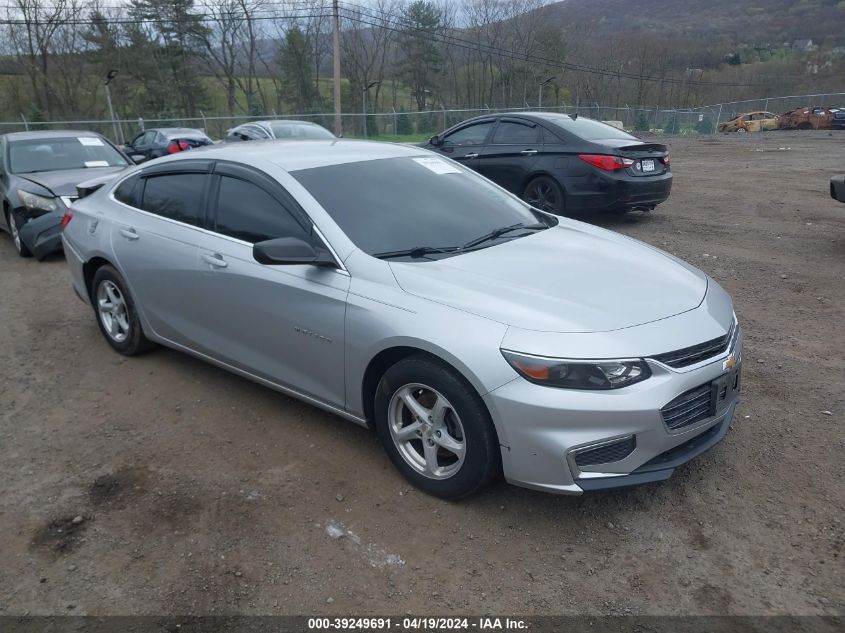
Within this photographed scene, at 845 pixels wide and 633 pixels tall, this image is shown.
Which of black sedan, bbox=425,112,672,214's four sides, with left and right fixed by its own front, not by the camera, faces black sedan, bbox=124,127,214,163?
front

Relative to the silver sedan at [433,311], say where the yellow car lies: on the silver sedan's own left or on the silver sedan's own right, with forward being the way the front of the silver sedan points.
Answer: on the silver sedan's own left

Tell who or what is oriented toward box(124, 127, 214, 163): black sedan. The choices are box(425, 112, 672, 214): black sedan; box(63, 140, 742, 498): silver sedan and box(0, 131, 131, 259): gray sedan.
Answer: box(425, 112, 672, 214): black sedan

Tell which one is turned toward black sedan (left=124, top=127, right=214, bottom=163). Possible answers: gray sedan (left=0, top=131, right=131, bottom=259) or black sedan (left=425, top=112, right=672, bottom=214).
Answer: black sedan (left=425, top=112, right=672, bottom=214)

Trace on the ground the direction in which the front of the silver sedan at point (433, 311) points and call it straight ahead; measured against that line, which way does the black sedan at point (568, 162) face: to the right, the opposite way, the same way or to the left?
the opposite way

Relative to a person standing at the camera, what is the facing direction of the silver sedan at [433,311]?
facing the viewer and to the right of the viewer

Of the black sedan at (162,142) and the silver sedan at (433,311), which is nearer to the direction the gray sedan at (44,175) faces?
the silver sedan

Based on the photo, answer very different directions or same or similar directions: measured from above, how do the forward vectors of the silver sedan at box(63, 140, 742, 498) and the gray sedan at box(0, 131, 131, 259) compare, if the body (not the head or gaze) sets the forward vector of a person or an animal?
same or similar directions

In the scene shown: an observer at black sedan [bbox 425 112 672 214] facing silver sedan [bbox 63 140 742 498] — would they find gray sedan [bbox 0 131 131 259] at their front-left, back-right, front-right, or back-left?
front-right

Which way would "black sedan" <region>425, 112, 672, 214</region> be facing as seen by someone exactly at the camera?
facing away from the viewer and to the left of the viewer

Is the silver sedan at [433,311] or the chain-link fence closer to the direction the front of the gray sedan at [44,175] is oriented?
the silver sedan

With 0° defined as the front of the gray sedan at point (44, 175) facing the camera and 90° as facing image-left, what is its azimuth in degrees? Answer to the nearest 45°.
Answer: approximately 315°

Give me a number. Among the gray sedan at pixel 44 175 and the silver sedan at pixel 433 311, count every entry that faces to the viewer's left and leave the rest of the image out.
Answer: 0
